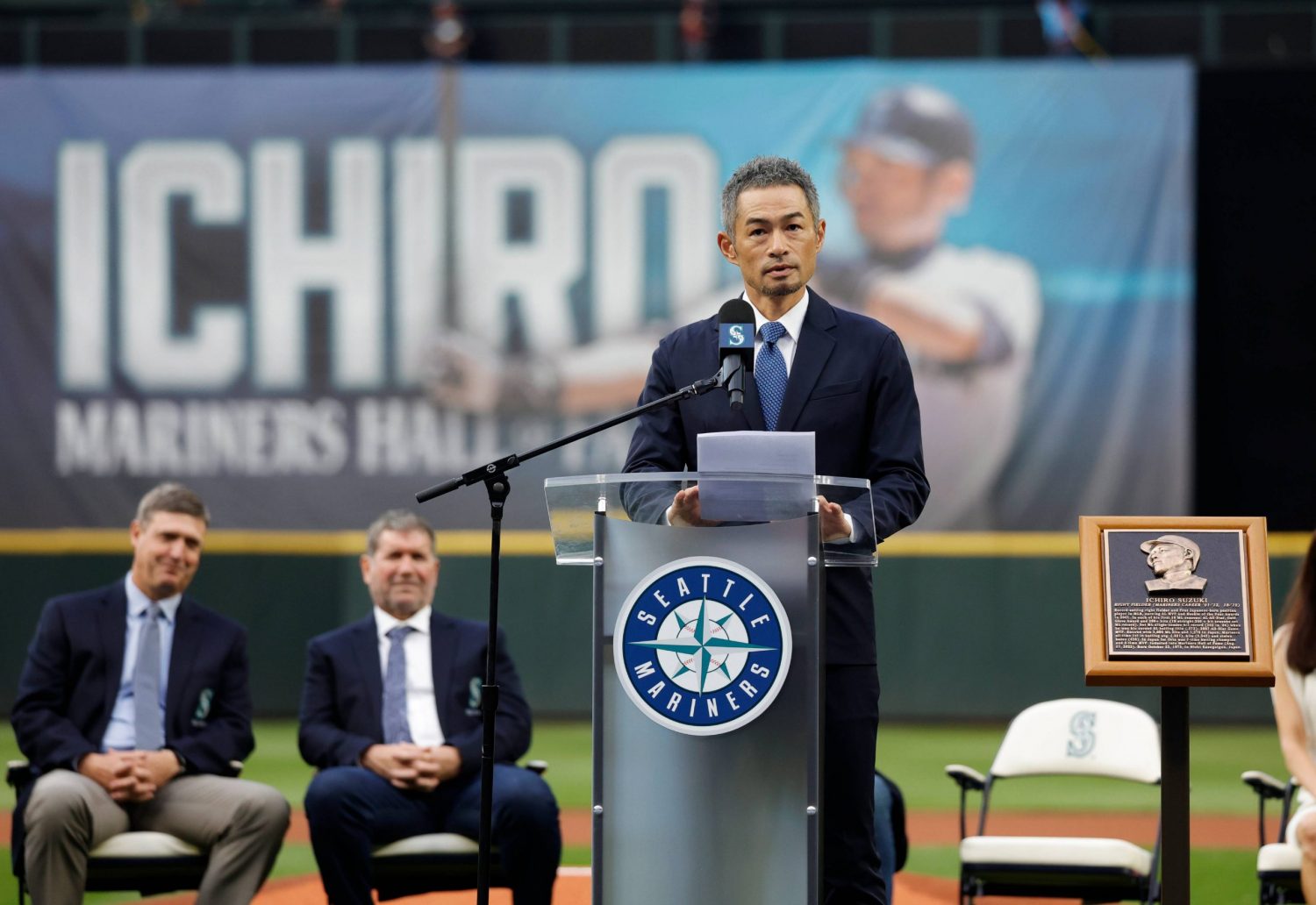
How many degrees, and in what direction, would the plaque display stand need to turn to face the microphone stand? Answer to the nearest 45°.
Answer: approximately 90° to its right

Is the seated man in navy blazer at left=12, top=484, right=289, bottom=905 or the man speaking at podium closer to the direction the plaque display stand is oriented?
the man speaking at podium

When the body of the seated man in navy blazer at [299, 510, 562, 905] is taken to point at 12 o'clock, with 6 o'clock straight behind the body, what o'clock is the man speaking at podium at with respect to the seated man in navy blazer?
The man speaking at podium is roughly at 11 o'clock from the seated man in navy blazer.

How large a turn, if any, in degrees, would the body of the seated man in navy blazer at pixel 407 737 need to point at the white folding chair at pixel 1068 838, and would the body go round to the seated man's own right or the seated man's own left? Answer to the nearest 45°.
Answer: approximately 90° to the seated man's own left

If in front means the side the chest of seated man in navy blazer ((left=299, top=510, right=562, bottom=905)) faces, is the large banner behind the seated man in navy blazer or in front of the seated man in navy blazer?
behind

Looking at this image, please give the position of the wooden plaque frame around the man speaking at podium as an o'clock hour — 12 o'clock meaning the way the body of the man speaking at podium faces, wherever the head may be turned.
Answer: The wooden plaque frame is roughly at 9 o'clock from the man speaking at podium.

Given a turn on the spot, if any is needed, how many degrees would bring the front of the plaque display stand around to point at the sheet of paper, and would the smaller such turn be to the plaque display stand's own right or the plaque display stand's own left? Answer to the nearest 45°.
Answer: approximately 45° to the plaque display stand's own right

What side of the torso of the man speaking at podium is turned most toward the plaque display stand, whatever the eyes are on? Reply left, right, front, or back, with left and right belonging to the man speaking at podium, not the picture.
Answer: left
